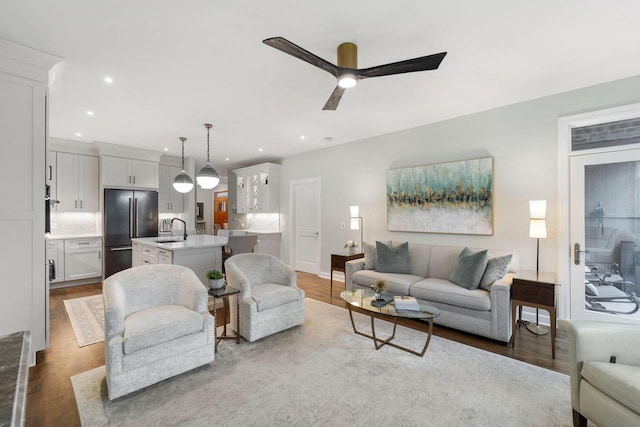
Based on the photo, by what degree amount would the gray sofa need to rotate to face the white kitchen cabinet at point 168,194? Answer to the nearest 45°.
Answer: approximately 45° to its right

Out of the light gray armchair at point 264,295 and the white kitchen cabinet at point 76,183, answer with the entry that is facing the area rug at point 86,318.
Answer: the white kitchen cabinet

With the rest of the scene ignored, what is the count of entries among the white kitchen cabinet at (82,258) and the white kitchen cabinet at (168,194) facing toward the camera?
2

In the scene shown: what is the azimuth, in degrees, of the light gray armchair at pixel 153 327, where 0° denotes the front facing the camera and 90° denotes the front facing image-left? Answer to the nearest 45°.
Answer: approximately 315°

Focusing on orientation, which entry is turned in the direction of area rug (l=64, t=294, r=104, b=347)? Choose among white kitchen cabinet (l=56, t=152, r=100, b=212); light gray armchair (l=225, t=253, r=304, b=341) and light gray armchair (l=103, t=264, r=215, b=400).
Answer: the white kitchen cabinet

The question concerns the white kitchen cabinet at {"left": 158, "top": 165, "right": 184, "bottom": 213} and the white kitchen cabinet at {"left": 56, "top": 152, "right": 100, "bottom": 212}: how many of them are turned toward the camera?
2

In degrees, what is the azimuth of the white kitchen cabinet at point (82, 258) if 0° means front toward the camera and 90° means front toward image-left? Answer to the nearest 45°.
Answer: approximately 0°

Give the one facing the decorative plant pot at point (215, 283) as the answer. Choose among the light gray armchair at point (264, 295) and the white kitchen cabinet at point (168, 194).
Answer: the white kitchen cabinet
